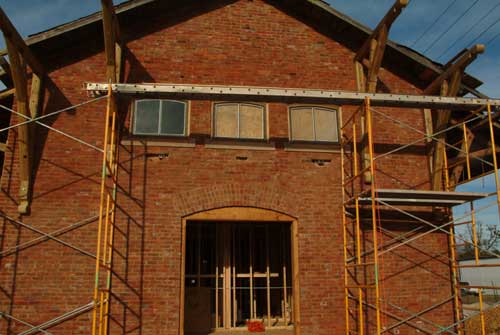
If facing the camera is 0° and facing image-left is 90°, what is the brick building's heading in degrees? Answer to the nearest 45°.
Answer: approximately 0°
